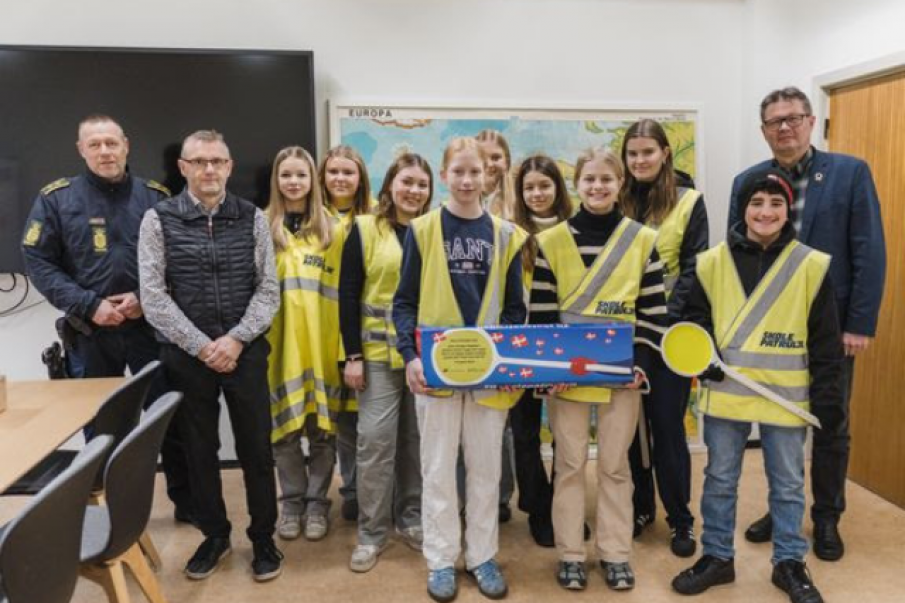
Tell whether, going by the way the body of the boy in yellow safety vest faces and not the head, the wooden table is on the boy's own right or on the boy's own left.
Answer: on the boy's own right

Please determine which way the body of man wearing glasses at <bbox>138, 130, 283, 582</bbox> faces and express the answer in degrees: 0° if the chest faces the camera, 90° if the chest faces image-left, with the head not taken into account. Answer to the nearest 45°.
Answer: approximately 0°

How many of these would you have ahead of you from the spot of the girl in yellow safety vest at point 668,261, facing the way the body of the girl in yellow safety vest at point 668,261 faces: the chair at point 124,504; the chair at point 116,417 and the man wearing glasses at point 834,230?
2

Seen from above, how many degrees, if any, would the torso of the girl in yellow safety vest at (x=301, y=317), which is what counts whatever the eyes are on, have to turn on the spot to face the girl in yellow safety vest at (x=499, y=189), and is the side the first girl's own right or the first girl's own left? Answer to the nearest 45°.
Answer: approximately 90° to the first girl's own left

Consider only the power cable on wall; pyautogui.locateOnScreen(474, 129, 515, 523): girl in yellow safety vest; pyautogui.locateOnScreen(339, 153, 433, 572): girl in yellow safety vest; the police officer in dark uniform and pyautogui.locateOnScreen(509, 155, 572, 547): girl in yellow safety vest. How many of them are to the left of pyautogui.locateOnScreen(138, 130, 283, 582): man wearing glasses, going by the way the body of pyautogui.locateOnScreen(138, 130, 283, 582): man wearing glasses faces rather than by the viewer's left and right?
3

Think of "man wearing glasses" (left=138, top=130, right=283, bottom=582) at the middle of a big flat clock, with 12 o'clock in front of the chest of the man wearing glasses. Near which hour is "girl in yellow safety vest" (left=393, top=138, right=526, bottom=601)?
The girl in yellow safety vest is roughly at 10 o'clock from the man wearing glasses.

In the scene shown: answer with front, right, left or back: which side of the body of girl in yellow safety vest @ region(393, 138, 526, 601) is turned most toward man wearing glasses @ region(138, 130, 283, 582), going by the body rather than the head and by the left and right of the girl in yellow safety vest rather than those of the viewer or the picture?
right

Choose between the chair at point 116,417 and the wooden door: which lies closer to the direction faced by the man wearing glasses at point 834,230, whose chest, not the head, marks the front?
the chair
